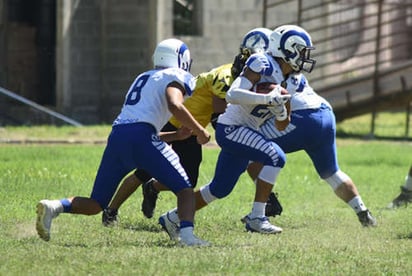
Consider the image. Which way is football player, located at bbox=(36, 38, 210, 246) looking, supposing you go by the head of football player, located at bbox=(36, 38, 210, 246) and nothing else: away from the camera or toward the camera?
away from the camera

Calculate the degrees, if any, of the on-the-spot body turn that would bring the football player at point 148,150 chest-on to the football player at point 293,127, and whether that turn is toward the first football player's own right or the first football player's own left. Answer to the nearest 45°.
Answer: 0° — they already face them

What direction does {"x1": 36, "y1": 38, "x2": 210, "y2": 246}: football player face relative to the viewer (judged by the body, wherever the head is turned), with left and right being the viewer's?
facing away from the viewer and to the right of the viewer
